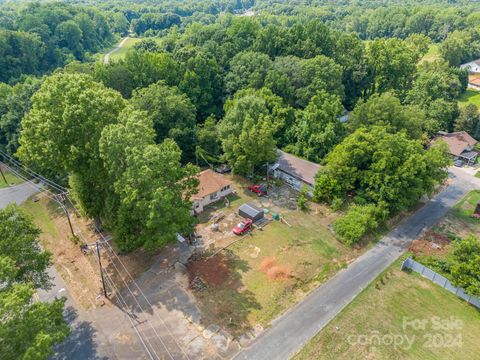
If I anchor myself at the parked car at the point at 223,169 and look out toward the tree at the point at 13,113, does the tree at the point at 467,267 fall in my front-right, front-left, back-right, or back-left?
back-left

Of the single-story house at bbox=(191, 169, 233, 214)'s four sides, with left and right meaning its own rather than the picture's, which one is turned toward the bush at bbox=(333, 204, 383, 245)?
front

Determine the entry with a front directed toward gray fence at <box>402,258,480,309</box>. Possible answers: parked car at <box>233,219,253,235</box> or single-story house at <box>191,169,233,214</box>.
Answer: the single-story house

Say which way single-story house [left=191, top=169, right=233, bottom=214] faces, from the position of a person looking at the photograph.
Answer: facing the viewer and to the right of the viewer

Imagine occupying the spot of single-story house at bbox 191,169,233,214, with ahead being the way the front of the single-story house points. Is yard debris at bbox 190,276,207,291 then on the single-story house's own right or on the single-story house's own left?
on the single-story house's own right

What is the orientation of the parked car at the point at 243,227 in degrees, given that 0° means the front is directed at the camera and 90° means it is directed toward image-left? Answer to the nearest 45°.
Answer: approximately 45°

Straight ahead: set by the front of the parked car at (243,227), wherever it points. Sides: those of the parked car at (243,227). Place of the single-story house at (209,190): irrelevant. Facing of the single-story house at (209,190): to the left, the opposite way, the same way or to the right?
to the left

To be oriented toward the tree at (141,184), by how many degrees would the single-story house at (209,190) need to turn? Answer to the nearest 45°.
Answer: approximately 90° to its right

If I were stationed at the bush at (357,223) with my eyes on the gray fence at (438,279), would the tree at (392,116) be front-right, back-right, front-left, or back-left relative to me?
back-left

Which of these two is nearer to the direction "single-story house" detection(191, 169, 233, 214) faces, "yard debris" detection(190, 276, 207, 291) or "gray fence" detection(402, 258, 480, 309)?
the gray fence

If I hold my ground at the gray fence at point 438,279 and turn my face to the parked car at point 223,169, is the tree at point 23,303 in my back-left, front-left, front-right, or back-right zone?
front-left

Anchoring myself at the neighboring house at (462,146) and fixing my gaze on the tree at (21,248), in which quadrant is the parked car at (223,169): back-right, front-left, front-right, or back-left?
front-right
